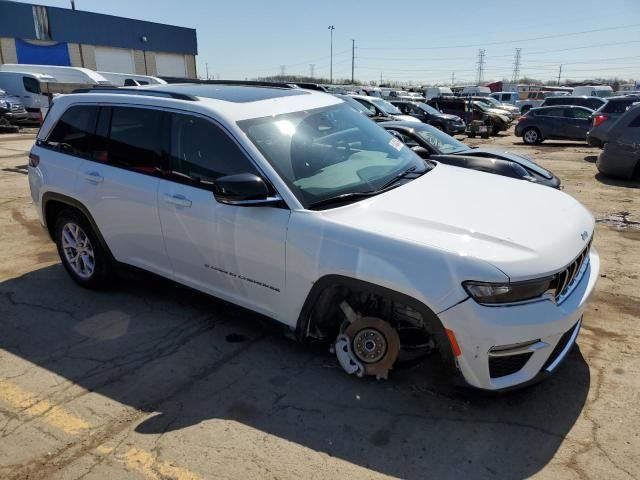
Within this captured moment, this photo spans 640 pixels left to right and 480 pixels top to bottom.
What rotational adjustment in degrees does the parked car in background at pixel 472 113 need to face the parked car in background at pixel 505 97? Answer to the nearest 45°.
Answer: approximately 135° to its left

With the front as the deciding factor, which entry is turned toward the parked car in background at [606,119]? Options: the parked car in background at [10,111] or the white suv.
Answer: the parked car in background at [10,111]

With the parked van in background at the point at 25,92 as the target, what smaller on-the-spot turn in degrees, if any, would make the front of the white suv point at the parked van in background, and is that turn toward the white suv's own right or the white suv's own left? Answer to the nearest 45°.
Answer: approximately 180°

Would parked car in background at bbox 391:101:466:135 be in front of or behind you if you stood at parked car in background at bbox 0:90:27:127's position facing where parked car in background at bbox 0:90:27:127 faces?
in front

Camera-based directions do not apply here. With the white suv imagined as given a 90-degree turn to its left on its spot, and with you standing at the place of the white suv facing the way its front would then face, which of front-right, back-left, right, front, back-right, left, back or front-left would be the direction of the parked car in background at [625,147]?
front

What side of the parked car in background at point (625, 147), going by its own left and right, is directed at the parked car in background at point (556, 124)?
left

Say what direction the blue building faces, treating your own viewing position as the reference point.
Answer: facing the viewer and to the right of the viewer

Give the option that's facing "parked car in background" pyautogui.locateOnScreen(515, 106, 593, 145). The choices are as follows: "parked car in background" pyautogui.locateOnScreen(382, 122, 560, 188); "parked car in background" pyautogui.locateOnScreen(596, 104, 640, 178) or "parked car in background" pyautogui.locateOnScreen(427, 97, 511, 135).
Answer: "parked car in background" pyautogui.locateOnScreen(427, 97, 511, 135)

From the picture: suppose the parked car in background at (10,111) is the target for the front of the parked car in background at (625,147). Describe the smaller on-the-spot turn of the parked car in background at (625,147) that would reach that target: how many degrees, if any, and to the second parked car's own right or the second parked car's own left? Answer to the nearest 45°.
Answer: approximately 180°

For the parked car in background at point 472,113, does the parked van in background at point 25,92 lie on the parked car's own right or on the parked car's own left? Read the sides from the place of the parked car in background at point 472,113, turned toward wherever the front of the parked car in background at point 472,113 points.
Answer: on the parked car's own right

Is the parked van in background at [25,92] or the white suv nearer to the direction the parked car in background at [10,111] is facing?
the white suv

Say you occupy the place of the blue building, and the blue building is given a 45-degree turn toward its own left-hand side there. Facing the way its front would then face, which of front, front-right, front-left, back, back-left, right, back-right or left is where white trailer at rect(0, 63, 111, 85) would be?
right
